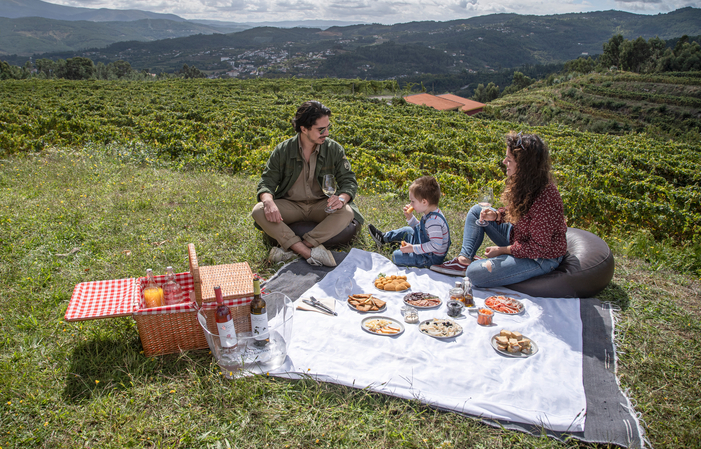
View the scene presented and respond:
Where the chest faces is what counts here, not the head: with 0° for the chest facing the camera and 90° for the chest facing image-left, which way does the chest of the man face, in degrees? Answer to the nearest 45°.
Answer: approximately 0°

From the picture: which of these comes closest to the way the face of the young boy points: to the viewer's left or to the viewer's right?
to the viewer's left

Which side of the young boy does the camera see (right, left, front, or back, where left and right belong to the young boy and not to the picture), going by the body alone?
left

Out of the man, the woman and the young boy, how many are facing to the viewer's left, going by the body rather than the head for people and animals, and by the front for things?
2

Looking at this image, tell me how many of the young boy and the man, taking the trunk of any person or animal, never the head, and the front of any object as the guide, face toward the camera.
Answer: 1

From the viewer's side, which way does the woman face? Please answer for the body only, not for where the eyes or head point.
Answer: to the viewer's left

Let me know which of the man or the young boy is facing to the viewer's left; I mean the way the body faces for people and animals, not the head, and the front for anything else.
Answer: the young boy
